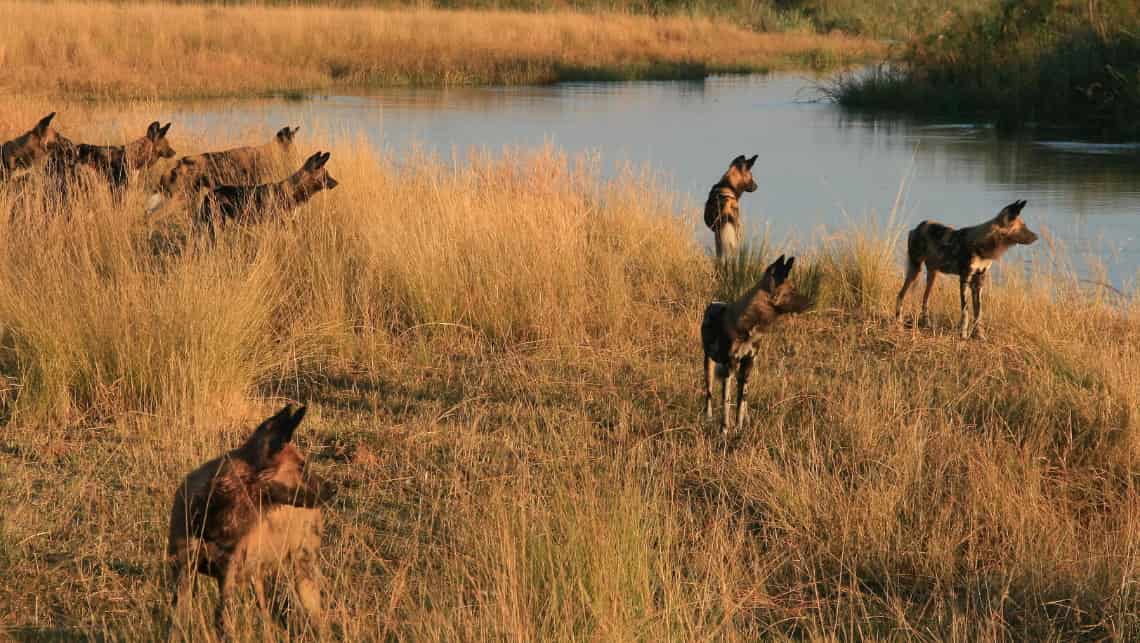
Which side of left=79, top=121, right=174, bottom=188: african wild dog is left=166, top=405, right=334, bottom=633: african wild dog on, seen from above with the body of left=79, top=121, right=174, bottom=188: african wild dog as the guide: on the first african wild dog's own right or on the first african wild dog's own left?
on the first african wild dog's own right

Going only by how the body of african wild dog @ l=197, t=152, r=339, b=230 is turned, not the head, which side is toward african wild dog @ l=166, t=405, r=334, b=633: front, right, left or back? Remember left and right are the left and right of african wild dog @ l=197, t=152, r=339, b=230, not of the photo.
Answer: right

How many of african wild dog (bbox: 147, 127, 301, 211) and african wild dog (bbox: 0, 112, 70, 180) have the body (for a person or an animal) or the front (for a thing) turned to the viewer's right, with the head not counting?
2

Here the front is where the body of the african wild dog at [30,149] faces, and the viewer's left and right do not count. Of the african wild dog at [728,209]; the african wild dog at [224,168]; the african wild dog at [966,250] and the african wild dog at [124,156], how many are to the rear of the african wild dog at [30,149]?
0

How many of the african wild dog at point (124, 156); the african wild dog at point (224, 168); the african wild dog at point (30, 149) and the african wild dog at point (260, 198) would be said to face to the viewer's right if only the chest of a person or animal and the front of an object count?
4

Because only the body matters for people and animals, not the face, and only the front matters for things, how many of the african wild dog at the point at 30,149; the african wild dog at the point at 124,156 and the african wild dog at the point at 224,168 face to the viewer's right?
3

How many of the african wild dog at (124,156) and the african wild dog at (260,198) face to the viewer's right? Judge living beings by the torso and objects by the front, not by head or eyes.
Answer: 2

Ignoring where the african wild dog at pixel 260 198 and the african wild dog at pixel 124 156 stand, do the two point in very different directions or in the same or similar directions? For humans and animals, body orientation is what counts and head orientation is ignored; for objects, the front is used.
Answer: same or similar directions

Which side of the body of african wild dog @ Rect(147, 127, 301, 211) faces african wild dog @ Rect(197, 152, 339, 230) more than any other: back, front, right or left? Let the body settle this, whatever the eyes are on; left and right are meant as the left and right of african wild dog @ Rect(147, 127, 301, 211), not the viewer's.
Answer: right

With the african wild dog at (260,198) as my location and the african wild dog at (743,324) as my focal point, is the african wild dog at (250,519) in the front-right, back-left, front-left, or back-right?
front-right

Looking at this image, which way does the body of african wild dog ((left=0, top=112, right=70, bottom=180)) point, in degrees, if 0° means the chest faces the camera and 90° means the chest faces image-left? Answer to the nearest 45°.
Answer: approximately 270°

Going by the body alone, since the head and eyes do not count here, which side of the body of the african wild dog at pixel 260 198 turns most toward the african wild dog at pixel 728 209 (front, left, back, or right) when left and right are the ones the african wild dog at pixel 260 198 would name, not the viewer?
front

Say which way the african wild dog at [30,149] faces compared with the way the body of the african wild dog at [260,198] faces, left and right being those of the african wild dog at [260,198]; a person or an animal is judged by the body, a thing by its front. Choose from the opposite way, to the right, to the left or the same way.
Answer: the same way

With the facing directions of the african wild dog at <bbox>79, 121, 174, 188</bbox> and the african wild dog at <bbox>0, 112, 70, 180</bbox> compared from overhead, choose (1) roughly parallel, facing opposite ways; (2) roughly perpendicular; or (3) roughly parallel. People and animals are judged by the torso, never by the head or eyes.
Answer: roughly parallel

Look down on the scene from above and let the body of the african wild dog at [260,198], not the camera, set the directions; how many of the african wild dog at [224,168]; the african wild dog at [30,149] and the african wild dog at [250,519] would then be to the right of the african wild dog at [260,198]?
1

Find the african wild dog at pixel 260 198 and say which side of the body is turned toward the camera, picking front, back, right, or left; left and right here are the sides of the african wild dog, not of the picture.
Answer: right

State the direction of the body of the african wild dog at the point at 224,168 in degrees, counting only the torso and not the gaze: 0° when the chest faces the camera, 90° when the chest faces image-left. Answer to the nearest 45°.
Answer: approximately 270°
